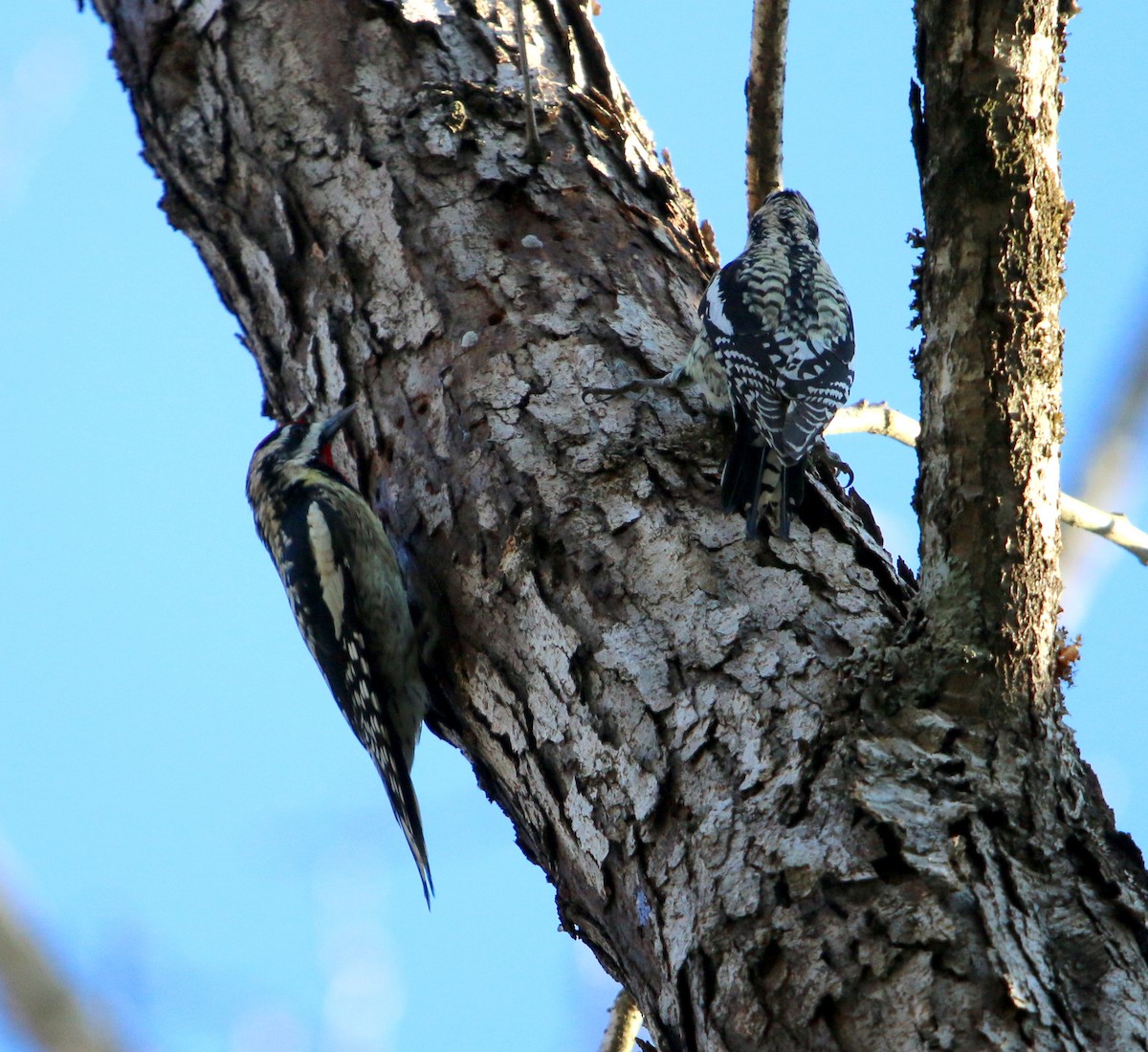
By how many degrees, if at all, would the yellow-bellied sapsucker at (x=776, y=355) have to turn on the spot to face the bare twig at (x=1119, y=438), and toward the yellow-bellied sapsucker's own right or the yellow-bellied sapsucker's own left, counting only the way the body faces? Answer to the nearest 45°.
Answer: approximately 135° to the yellow-bellied sapsucker's own right

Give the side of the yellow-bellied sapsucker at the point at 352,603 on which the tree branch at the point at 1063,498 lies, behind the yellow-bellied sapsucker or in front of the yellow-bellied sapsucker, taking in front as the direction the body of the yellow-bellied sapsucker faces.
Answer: in front

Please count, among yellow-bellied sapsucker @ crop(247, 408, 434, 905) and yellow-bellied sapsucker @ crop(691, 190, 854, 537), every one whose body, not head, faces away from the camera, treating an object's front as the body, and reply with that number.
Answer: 1

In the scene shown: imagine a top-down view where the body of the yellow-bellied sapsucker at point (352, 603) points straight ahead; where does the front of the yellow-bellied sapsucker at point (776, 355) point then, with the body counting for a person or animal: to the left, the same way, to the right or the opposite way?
to the left

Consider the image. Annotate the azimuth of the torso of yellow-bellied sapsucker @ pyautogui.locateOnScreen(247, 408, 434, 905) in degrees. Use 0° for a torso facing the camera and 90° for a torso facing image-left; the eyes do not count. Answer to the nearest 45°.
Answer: approximately 270°

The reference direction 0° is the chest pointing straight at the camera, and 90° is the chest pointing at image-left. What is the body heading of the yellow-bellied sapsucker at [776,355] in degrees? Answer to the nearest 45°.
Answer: approximately 180°
